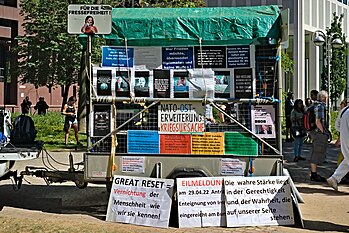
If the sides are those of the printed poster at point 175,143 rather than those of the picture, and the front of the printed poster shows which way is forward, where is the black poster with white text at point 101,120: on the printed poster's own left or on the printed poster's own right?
on the printed poster's own right

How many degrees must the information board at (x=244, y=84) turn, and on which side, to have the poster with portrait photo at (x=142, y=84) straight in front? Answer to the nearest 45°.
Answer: approximately 90° to its right

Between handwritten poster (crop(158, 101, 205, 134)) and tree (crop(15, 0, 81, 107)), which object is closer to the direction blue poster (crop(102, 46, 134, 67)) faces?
the handwritten poster
